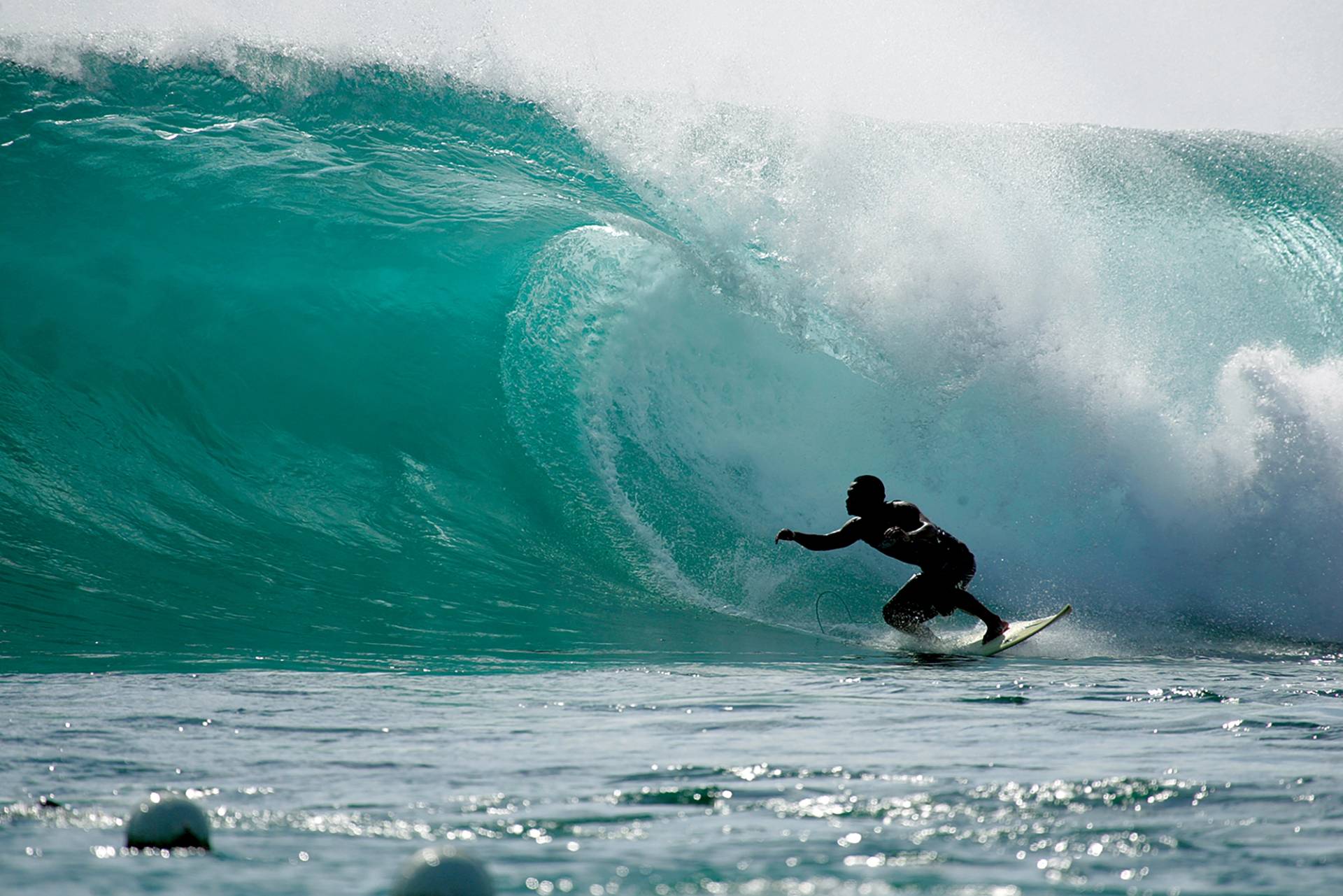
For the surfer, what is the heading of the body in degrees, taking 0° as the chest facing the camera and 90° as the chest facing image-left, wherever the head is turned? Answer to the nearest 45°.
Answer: approximately 90°

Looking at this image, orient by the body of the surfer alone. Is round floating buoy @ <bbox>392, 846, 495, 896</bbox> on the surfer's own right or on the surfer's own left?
on the surfer's own left

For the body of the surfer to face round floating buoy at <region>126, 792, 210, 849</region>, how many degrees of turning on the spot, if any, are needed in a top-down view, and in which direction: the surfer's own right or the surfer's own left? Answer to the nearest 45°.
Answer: approximately 90° to the surfer's own left

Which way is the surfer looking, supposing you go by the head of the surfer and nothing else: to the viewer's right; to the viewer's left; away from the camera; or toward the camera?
to the viewer's left
